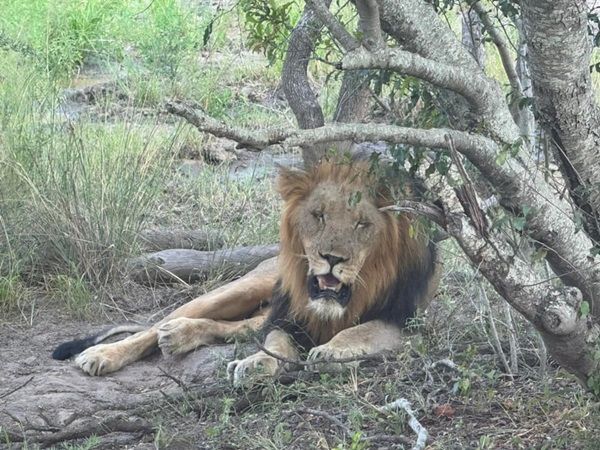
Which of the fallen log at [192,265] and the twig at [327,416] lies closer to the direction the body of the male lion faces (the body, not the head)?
the twig

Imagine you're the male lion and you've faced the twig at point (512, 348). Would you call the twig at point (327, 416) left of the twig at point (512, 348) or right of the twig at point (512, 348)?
right

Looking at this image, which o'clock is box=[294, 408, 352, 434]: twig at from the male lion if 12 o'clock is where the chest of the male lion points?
The twig is roughly at 12 o'clock from the male lion.

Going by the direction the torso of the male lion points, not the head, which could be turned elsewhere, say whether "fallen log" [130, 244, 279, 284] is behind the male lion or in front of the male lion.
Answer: behind

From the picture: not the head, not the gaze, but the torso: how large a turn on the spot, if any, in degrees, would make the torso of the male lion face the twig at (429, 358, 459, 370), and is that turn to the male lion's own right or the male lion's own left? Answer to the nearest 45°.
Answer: approximately 45° to the male lion's own left

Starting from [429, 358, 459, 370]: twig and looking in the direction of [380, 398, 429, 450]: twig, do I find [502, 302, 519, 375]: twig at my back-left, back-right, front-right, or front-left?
back-left

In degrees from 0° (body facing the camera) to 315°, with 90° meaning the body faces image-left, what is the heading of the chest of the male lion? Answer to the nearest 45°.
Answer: approximately 0°
